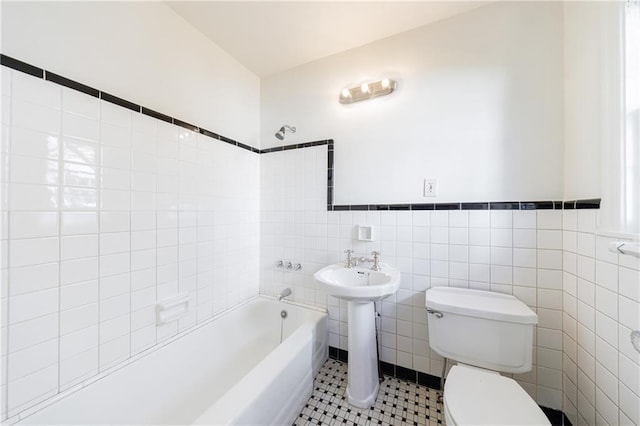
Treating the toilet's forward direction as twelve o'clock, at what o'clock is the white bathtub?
The white bathtub is roughly at 2 o'clock from the toilet.

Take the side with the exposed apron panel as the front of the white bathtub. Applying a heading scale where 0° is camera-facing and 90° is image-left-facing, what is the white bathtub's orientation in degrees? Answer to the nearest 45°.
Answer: approximately 315°

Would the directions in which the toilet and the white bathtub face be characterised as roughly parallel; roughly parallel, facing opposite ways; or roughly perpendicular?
roughly perpendicular

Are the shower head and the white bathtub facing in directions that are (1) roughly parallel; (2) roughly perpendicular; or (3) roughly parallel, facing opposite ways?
roughly perpendicular

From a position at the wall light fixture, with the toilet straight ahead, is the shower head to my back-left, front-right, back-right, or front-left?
back-right

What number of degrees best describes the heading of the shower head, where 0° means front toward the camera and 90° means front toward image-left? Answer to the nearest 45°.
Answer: approximately 45°
